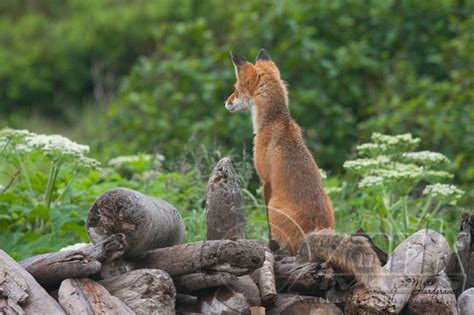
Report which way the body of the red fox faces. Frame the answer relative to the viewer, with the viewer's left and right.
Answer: facing away from the viewer and to the left of the viewer

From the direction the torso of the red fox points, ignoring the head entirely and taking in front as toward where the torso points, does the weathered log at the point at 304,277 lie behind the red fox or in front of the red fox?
behind

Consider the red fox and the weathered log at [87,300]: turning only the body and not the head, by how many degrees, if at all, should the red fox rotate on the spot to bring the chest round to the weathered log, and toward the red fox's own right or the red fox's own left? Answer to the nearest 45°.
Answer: approximately 90° to the red fox's own left

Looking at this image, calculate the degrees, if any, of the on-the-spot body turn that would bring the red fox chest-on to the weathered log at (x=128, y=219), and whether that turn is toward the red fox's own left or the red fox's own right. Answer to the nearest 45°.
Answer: approximately 90° to the red fox's own left

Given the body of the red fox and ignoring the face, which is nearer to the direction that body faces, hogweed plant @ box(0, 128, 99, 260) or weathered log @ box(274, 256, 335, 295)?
the hogweed plant

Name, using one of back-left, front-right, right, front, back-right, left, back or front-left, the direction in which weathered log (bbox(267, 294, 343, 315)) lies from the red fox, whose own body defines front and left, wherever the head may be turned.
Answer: back-left

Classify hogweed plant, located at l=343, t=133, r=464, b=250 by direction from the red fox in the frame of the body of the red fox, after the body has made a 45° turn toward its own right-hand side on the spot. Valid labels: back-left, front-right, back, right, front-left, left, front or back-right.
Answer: front-right

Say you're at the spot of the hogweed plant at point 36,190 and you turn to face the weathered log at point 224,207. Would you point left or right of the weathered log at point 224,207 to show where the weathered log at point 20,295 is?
right

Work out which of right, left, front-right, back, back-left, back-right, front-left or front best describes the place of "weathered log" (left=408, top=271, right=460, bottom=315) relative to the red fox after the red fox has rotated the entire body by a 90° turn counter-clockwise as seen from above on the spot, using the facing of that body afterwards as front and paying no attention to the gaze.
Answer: left

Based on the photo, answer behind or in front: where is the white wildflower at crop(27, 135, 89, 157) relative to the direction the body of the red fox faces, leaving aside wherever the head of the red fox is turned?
in front

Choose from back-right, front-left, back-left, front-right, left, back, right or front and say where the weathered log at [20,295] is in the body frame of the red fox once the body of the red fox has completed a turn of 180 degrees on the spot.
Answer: right
